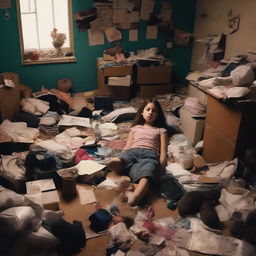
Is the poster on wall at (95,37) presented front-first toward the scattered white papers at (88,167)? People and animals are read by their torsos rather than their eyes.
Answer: yes

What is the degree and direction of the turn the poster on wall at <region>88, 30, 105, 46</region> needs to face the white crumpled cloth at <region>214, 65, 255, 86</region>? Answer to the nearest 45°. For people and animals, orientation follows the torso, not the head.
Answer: approximately 45° to its left

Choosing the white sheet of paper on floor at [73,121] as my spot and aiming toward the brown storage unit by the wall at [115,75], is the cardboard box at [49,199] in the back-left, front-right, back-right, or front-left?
back-right

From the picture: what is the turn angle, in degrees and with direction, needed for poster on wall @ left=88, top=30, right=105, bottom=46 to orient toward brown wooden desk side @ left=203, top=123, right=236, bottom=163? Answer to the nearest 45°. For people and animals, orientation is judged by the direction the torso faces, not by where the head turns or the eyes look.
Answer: approximately 45° to its left

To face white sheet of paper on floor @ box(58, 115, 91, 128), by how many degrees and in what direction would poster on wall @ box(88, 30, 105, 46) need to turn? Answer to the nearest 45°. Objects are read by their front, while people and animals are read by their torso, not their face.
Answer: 0° — it already faces it

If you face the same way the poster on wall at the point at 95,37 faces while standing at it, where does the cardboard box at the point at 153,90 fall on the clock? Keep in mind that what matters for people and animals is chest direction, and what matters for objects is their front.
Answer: The cardboard box is roughly at 10 o'clock from the poster on wall.

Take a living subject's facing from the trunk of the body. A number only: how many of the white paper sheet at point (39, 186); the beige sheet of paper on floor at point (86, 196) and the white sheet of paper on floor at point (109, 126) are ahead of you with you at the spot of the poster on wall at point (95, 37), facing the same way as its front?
3

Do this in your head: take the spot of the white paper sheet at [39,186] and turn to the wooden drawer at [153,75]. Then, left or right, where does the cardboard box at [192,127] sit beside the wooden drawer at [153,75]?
right

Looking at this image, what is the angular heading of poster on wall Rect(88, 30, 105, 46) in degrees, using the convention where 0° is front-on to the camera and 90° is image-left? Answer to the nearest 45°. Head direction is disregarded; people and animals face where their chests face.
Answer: approximately 0°
